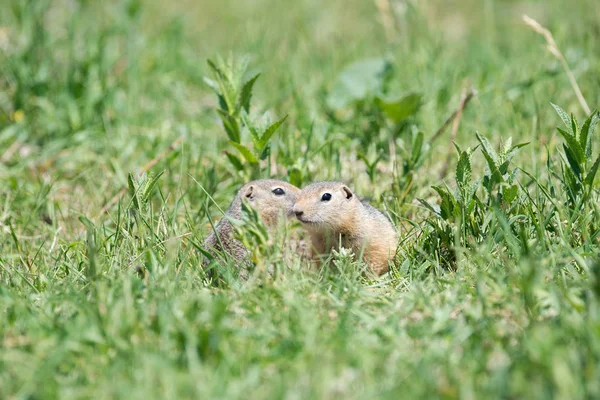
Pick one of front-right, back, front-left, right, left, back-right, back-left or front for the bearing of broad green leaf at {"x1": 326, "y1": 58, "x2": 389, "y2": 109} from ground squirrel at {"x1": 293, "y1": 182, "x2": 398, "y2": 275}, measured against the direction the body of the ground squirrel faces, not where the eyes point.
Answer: back-right

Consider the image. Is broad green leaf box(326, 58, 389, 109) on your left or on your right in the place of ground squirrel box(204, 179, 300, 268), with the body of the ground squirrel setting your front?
on your left

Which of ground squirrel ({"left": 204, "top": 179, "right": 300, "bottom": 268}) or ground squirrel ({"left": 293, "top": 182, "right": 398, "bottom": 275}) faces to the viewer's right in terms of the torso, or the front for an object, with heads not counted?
ground squirrel ({"left": 204, "top": 179, "right": 300, "bottom": 268})

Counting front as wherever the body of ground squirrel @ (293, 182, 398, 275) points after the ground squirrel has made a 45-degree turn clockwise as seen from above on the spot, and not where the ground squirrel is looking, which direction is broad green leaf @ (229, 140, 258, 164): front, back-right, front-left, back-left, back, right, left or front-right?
front-right

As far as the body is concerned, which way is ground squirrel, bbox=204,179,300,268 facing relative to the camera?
to the viewer's right

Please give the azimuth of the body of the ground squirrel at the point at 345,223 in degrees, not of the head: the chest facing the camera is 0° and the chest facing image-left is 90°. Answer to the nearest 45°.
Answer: approximately 45°

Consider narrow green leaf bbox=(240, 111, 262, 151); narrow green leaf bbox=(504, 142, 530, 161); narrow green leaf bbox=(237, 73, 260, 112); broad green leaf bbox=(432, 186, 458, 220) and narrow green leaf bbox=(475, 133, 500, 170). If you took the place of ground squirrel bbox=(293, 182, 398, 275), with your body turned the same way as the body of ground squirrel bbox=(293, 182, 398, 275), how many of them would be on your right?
2

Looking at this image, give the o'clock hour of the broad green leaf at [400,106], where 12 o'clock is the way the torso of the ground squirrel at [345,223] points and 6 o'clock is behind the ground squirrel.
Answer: The broad green leaf is roughly at 5 o'clock from the ground squirrel.
